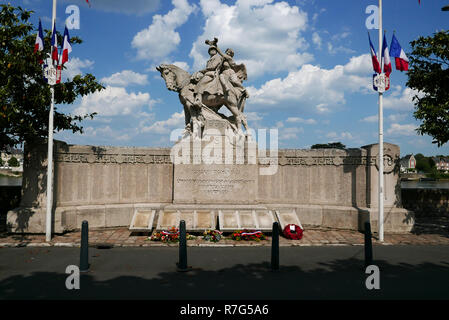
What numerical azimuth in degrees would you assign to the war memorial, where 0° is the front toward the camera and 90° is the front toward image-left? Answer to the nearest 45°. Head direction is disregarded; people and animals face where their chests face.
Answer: approximately 0°

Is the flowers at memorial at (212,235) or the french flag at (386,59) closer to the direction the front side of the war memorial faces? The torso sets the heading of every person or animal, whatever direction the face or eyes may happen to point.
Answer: the flowers at memorial

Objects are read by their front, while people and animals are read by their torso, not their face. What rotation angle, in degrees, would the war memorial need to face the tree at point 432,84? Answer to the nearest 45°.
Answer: approximately 90° to its left

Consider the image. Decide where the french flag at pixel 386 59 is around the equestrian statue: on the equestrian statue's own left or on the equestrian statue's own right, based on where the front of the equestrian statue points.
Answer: on the equestrian statue's own left

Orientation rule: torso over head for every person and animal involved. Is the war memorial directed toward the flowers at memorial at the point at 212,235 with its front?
yes

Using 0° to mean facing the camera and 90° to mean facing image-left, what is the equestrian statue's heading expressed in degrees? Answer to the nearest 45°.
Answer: approximately 45°

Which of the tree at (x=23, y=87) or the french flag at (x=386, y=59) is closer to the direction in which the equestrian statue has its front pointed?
the tree
